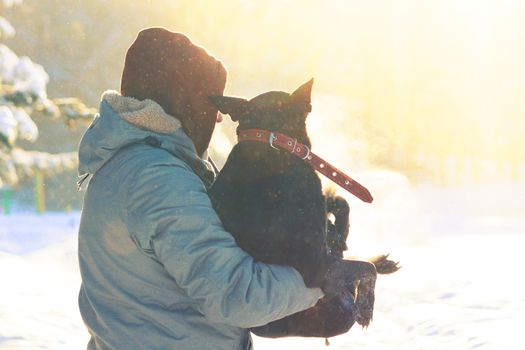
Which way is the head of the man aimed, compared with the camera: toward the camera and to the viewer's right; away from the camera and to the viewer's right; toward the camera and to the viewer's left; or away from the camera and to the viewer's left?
away from the camera and to the viewer's right

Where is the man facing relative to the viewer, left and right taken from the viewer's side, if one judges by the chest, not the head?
facing away from the viewer and to the right of the viewer

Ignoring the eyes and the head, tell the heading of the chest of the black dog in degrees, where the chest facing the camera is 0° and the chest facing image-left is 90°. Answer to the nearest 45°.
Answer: approximately 225°
